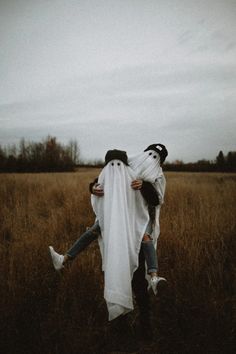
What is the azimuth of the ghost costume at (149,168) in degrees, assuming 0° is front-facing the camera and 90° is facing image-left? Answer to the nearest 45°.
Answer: approximately 0°
